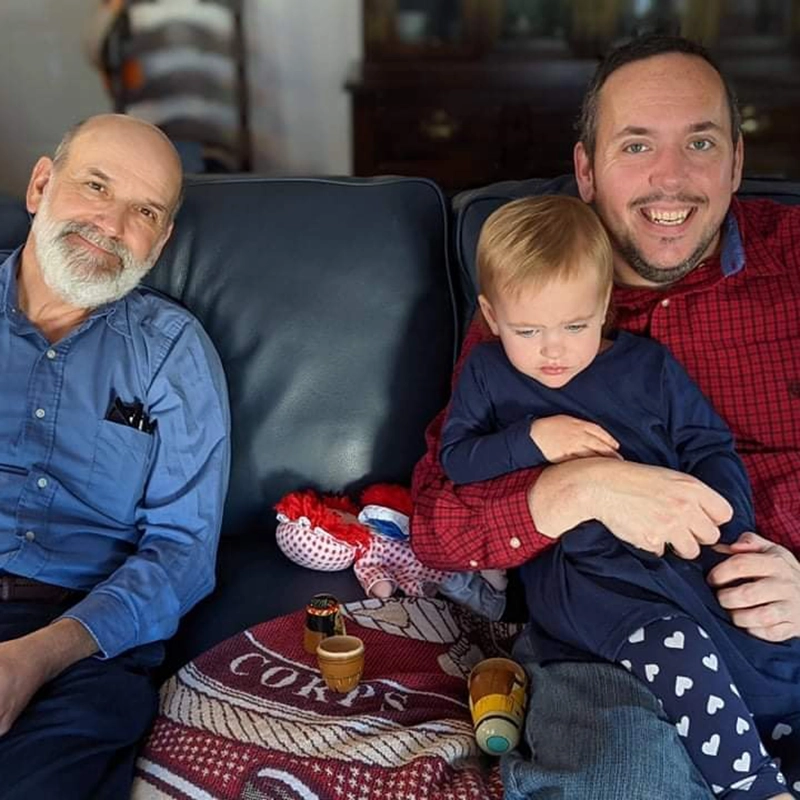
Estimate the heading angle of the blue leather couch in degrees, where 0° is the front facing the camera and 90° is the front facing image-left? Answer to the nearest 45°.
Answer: approximately 0°

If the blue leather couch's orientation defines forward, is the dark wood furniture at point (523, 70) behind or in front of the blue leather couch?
behind
